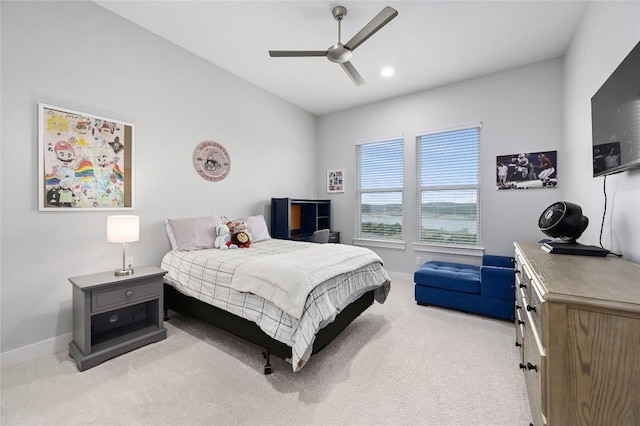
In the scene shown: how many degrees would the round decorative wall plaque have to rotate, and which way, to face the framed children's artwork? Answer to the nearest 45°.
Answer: approximately 90° to its right

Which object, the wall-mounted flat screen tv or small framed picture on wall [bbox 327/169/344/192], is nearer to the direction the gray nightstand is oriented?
the wall-mounted flat screen tv

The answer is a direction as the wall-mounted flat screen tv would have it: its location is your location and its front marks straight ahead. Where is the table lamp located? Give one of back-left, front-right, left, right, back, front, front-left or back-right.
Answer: front-left

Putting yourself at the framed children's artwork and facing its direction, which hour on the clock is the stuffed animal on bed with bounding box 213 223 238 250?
The stuffed animal on bed is roughly at 11 o'clock from the framed children's artwork.

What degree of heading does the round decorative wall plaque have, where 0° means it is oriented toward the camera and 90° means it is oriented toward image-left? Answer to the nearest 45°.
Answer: approximately 315°

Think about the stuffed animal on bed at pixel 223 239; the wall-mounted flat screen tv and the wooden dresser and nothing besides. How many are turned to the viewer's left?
2

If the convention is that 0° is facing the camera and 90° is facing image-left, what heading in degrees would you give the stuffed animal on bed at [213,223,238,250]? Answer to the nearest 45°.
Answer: approximately 315°

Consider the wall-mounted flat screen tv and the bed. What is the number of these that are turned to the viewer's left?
1

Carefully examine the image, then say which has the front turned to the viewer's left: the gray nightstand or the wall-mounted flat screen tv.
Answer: the wall-mounted flat screen tv

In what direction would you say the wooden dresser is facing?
to the viewer's left

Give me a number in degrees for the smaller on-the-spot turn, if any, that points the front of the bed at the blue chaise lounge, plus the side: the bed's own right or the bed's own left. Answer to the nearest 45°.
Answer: approximately 45° to the bed's own left

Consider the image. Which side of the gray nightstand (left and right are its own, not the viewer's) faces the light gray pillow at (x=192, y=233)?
left
